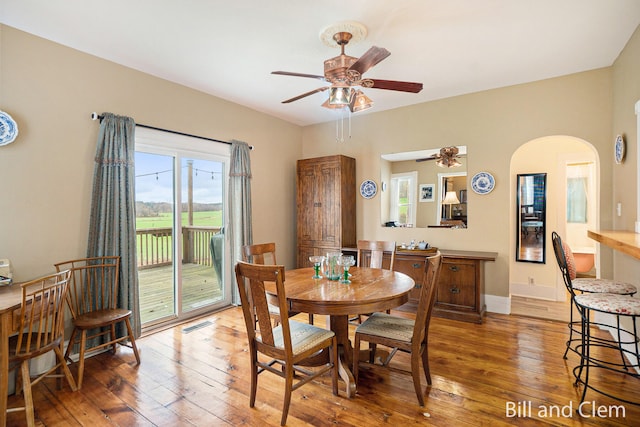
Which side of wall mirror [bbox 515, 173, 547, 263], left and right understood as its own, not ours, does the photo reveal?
front

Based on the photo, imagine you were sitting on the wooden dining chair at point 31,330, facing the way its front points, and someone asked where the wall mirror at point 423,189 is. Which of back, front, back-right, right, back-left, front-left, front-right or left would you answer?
back-right

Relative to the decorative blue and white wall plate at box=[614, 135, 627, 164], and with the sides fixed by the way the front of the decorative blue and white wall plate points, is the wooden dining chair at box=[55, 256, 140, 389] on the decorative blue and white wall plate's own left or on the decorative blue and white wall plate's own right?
on the decorative blue and white wall plate's own left

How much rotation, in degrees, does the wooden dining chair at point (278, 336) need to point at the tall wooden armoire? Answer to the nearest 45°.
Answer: approximately 45° to its left

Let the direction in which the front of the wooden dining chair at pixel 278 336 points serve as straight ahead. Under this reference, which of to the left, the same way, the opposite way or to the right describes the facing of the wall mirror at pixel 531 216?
the opposite way

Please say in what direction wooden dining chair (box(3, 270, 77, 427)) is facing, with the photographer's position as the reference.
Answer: facing away from the viewer and to the left of the viewer

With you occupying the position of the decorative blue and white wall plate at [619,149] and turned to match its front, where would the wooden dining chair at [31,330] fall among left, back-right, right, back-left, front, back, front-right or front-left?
front-left

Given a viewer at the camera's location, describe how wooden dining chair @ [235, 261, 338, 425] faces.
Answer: facing away from the viewer and to the right of the viewer

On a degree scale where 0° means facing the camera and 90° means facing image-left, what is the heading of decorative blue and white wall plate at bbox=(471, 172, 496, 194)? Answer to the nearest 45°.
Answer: approximately 0°

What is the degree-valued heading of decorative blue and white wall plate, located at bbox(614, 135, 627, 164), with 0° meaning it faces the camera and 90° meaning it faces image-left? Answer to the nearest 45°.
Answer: approximately 90°

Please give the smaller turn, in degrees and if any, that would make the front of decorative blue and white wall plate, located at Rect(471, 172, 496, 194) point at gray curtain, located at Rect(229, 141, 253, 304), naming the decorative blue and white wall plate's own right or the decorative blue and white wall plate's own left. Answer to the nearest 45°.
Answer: approximately 45° to the decorative blue and white wall plate's own right

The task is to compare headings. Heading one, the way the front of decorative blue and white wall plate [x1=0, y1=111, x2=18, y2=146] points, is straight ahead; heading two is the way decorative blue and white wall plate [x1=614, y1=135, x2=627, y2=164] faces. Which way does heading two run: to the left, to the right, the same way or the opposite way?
the opposite way

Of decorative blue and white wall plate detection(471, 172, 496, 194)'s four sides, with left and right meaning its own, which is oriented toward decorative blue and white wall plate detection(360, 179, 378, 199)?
right

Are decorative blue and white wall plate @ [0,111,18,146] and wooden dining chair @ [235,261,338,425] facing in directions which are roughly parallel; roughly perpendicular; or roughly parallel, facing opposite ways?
roughly perpendicular

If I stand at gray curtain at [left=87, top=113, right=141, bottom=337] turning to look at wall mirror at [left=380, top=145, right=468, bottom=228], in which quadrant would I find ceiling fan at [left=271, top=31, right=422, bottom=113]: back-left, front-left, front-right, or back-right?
front-right
